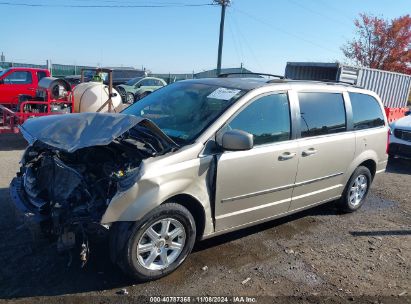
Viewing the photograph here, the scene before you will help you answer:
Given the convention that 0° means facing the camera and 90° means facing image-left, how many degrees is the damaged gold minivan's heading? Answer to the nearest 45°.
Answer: approximately 45°

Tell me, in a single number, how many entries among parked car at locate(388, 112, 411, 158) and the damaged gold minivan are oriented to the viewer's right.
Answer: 0

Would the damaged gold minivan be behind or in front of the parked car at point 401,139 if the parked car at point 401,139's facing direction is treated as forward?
in front

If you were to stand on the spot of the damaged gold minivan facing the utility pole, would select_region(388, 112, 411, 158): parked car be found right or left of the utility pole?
right

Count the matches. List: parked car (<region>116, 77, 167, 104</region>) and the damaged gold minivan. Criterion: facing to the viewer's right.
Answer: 0

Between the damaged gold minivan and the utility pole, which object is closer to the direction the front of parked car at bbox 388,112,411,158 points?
the damaged gold minivan

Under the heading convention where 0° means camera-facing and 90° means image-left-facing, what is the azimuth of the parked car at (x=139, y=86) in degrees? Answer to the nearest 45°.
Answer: approximately 45°

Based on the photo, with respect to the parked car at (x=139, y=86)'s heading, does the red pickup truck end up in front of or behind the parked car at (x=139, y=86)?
in front

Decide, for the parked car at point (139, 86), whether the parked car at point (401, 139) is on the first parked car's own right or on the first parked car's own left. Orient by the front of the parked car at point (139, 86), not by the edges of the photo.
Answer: on the first parked car's own left

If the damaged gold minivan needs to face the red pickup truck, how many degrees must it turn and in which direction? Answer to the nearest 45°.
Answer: approximately 90° to its right

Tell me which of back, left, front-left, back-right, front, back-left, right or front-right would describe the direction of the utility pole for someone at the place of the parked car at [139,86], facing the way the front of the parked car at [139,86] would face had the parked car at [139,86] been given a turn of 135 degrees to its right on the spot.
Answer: front-right
